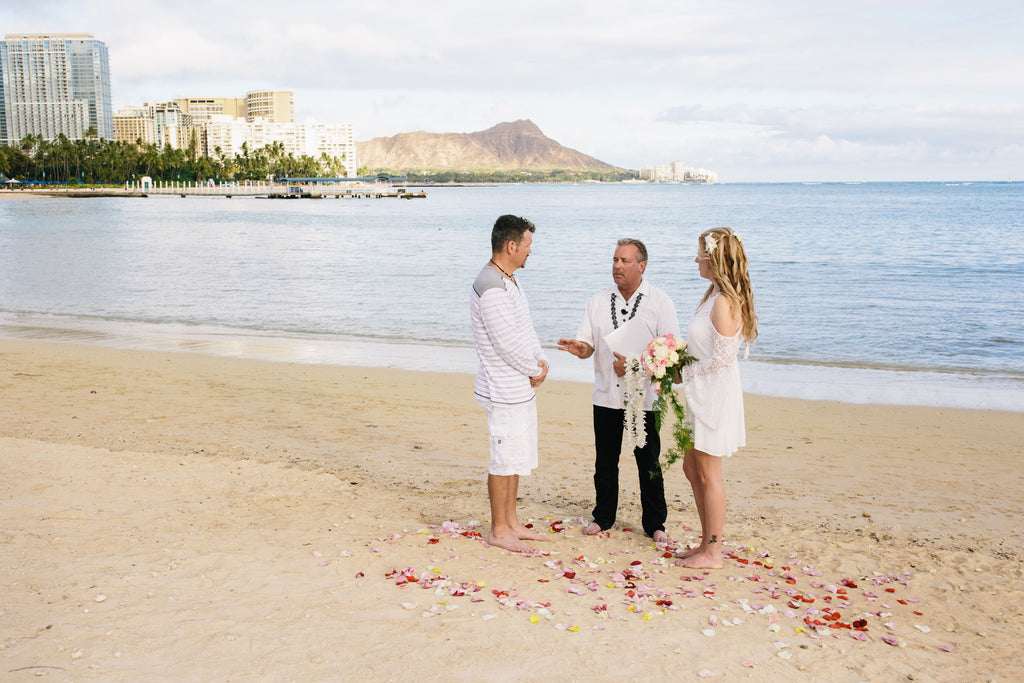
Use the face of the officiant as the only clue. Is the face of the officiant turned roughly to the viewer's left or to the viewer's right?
to the viewer's left

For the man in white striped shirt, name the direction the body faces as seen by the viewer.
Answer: to the viewer's right

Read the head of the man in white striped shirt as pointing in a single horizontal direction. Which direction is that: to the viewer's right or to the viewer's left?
to the viewer's right

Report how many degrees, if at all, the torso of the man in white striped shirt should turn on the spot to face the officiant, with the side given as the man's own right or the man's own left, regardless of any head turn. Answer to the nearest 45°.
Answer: approximately 45° to the man's own left
